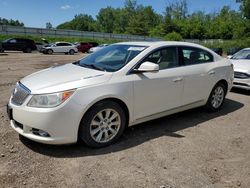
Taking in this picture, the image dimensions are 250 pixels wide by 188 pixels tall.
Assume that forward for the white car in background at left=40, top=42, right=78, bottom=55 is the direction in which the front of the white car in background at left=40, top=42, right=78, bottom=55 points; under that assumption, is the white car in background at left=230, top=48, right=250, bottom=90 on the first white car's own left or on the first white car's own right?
on the first white car's own left

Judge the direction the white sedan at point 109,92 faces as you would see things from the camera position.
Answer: facing the viewer and to the left of the viewer

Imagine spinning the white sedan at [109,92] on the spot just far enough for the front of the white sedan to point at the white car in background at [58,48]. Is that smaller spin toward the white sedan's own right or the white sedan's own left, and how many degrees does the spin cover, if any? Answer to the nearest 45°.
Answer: approximately 135° to the white sedan's own right

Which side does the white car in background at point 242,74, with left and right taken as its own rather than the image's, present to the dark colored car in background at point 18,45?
right

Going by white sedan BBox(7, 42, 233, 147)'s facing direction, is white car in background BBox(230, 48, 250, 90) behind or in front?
behind

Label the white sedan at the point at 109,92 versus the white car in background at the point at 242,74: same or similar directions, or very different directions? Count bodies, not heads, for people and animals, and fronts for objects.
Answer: same or similar directions

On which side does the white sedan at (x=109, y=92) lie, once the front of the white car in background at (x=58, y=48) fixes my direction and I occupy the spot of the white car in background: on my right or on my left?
on my left

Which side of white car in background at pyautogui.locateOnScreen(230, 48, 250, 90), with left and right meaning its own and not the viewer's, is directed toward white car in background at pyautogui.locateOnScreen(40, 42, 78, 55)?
right

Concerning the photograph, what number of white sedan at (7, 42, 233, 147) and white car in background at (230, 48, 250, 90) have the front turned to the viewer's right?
0

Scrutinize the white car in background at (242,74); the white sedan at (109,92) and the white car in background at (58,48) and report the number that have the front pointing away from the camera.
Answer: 0

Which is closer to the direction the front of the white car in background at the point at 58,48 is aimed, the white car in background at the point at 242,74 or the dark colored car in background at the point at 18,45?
the dark colored car in background

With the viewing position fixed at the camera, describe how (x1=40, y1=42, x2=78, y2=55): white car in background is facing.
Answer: facing to the left of the viewer

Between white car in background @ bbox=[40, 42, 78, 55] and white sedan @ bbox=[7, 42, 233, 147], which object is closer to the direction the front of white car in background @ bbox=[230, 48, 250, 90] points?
the white sedan

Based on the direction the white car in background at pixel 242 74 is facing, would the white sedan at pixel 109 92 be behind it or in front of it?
in front
